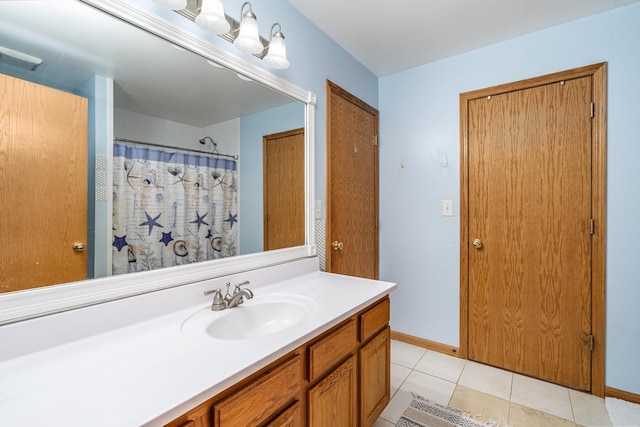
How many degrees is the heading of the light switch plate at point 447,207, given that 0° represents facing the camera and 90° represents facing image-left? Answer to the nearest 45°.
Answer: approximately 0°

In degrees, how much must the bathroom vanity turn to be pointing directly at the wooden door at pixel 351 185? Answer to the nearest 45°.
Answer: approximately 90° to its left

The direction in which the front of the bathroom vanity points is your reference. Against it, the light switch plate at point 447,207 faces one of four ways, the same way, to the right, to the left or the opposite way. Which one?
to the right

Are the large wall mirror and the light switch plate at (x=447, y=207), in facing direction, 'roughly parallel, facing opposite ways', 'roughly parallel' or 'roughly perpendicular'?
roughly perpendicular

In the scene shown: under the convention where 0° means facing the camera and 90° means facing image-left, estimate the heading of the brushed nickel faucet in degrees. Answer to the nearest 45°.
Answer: approximately 315°

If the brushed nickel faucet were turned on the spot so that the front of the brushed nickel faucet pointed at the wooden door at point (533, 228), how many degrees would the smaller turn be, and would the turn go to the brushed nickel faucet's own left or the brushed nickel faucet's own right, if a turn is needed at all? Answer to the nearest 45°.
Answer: approximately 45° to the brushed nickel faucet's own left

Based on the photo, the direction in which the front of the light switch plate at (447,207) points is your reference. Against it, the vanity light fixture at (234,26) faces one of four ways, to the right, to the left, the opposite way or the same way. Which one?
to the left

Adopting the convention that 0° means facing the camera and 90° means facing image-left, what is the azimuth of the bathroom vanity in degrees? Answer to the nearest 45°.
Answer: approximately 315°
